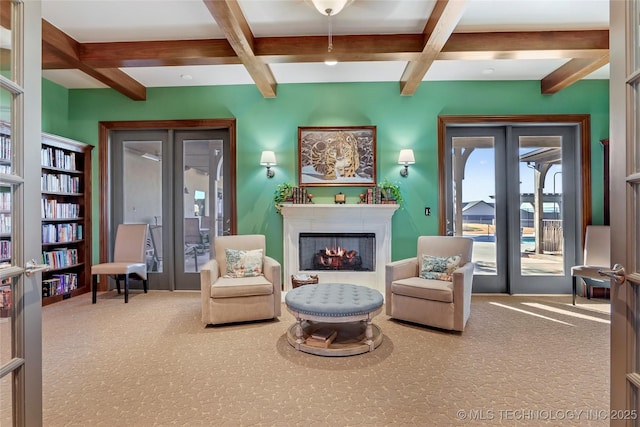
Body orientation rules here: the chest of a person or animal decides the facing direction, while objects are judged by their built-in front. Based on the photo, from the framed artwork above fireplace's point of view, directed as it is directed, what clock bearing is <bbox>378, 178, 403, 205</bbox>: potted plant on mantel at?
The potted plant on mantel is roughly at 9 o'clock from the framed artwork above fireplace.

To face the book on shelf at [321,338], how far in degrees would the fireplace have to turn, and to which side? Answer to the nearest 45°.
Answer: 0° — it already faces it

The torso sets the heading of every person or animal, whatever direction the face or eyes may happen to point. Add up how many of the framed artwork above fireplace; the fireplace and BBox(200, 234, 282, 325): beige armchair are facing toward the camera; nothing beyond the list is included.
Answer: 3

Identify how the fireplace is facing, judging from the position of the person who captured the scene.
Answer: facing the viewer

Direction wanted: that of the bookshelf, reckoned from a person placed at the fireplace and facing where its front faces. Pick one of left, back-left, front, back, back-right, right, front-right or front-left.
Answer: right

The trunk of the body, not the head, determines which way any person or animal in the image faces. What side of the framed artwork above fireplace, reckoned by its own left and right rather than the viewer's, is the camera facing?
front

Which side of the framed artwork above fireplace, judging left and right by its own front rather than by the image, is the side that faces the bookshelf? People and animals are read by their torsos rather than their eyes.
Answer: right

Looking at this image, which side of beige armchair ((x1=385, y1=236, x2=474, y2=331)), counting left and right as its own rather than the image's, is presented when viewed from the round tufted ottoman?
front

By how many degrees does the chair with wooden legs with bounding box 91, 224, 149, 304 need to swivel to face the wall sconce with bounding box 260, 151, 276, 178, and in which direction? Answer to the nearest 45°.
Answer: approximately 90° to its left

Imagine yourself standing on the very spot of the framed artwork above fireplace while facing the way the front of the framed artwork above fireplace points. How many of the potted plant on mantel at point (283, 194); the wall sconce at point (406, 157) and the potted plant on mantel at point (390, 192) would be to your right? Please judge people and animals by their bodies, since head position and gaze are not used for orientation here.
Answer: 1

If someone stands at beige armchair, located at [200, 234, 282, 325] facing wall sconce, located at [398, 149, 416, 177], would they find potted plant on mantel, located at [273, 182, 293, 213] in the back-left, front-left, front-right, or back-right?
front-left

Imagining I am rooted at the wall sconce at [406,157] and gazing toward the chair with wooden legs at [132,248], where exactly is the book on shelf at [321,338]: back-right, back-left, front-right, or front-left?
front-left

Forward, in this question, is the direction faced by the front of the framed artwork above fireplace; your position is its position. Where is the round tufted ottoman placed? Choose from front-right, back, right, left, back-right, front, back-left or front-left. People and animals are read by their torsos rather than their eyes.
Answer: front

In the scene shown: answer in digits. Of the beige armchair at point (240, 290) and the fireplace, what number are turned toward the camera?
2

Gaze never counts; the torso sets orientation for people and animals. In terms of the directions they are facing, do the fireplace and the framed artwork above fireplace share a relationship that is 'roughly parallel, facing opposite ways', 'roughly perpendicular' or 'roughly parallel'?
roughly parallel

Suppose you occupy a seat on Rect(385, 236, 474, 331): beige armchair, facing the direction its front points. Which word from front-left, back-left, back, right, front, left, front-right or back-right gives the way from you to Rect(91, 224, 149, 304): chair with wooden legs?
front-right

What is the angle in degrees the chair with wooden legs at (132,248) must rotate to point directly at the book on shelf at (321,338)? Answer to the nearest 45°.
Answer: approximately 90° to its left
